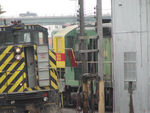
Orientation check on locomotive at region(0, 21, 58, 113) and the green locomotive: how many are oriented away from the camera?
0

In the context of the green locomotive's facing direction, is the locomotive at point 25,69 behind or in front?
in front

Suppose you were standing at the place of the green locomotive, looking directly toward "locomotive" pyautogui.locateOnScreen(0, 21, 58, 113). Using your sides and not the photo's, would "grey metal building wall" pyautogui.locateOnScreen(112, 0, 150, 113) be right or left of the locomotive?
left

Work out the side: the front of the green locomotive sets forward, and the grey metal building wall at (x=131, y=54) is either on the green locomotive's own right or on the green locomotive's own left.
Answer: on the green locomotive's own left

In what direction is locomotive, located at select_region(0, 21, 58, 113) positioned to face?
toward the camera

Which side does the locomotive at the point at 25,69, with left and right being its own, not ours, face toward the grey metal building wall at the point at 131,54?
left

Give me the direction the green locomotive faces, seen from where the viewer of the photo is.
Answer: facing the viewer and to the left of the viewer

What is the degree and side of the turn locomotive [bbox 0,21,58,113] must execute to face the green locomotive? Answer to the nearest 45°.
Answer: approximately 135° to its left
